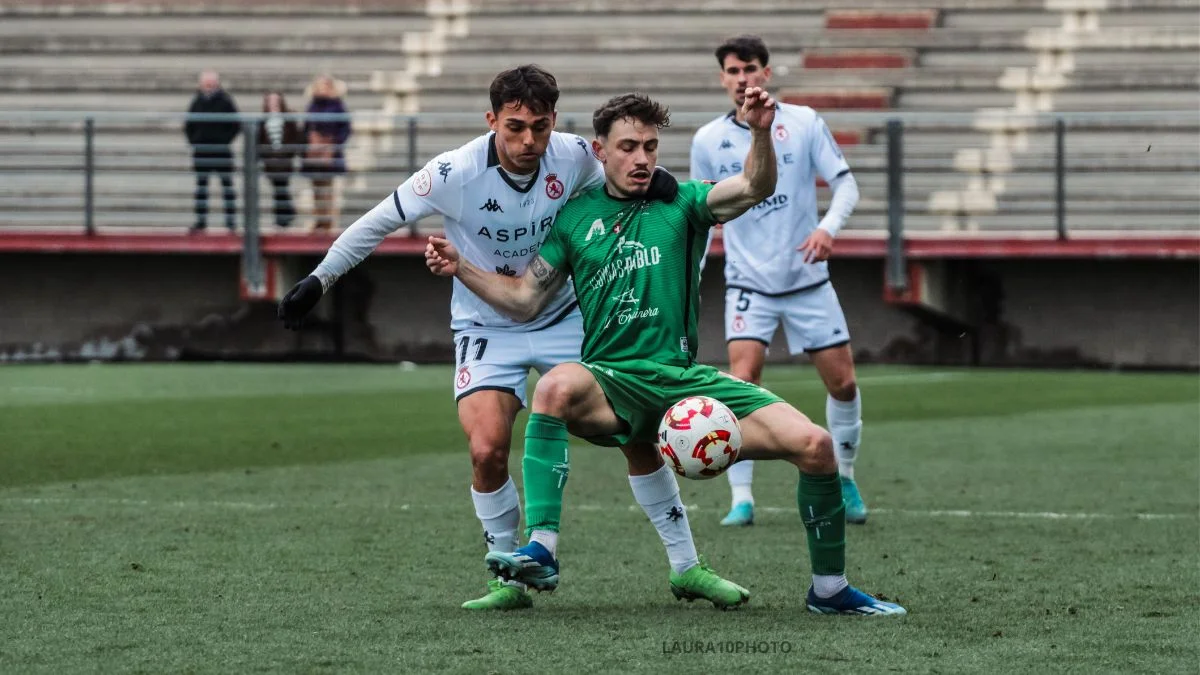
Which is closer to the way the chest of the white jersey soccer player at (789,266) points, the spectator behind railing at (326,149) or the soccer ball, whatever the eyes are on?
the soccer ball

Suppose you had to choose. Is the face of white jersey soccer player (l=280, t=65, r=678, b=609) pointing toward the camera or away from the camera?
toward the camera

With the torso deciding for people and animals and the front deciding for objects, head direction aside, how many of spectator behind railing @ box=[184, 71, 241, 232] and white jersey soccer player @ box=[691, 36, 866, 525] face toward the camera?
2

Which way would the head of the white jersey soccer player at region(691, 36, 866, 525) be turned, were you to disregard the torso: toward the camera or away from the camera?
toward the camera

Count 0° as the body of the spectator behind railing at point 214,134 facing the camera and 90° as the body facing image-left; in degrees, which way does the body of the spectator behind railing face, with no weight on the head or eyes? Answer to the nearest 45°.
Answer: approximately 0°

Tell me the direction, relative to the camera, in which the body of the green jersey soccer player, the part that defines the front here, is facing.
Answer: toward the camera

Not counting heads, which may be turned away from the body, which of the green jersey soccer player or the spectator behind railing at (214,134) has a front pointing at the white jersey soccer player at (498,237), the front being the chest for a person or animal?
the spectator behind railing

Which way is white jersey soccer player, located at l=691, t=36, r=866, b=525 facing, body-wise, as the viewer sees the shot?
toward the camera

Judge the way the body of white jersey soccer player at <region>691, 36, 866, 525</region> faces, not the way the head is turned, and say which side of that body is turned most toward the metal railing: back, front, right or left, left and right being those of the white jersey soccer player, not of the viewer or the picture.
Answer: back

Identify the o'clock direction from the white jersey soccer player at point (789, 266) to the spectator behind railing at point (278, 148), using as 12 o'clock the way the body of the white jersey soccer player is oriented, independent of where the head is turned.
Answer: The spectator behind railing is roughly at 5 o'clock from the white jersey soccer player.

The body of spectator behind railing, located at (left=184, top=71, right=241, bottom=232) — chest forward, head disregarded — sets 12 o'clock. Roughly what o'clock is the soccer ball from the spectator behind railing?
The soccer ball is roughly at 12 o'clock from the spectator behind railing.

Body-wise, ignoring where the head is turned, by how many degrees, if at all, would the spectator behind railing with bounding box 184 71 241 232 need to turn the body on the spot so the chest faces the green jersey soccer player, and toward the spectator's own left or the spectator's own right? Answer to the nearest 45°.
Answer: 0° — they already face them

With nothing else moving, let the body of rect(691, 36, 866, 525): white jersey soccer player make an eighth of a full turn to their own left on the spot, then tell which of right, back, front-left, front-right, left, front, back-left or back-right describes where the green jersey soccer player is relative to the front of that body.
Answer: front-right
